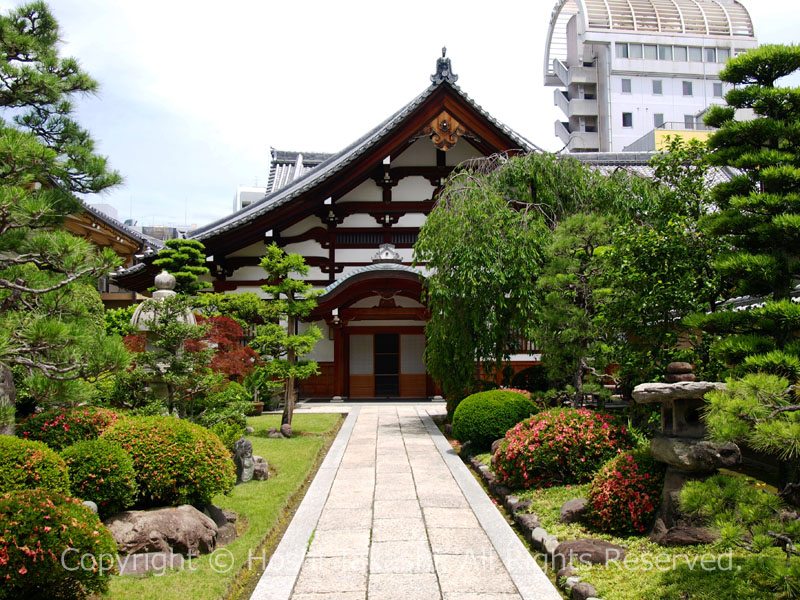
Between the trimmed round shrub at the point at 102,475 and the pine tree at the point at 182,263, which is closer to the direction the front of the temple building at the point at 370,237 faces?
the trimmed round shrub

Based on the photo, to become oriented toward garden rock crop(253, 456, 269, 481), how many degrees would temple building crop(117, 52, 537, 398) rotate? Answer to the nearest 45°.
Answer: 0° — it already faces it

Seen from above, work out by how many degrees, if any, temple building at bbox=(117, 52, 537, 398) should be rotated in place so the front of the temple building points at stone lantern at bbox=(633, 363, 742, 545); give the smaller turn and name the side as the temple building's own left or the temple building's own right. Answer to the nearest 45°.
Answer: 0° — it already faces it

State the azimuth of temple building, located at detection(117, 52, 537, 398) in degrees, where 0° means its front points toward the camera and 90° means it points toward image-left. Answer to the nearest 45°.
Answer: approximately 0°

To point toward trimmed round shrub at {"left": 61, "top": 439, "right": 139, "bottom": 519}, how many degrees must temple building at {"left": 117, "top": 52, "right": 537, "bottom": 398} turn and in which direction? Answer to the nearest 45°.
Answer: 0° — it already faces it

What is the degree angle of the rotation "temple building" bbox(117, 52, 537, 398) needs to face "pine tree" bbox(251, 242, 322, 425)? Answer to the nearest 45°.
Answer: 0° — it already faces it
